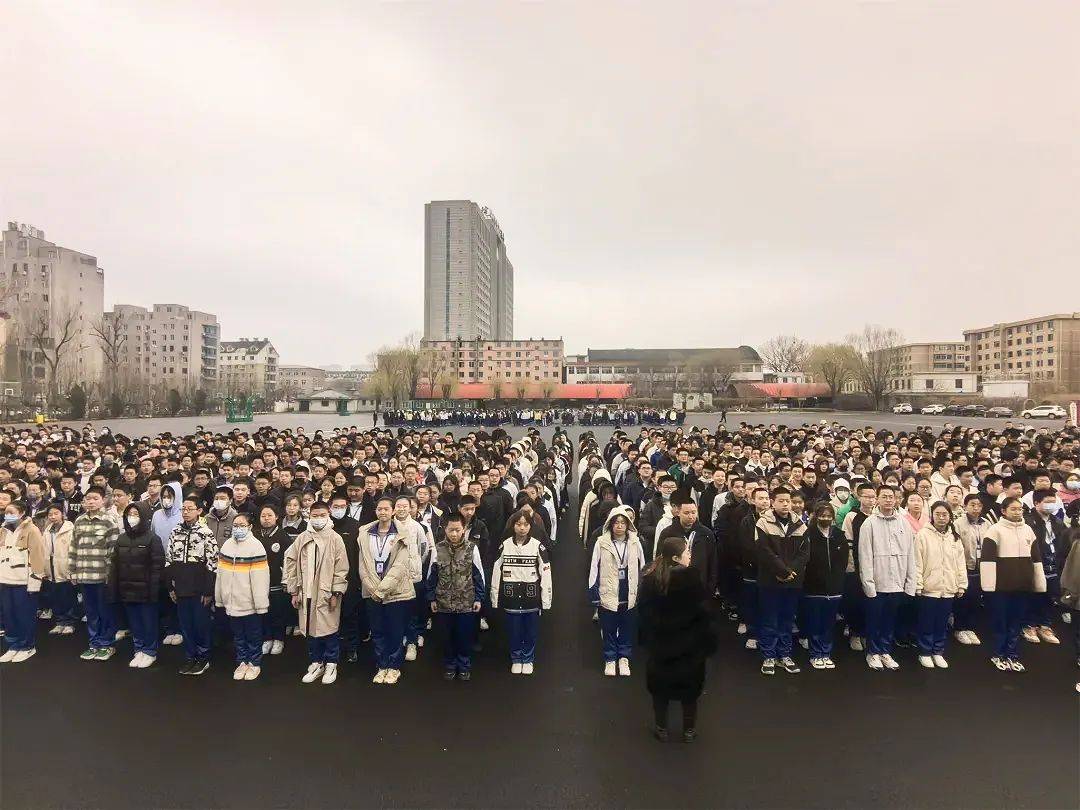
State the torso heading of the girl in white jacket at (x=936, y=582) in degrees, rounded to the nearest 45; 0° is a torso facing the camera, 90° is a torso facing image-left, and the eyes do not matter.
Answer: approximately 0°

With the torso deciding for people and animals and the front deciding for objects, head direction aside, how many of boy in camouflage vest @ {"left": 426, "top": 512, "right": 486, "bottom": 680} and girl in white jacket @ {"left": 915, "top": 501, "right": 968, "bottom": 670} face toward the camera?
2

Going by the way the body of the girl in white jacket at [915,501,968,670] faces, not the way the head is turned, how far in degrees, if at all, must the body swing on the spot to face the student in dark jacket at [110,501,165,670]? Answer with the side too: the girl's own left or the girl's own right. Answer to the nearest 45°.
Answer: approximately 45° to the girl's own right

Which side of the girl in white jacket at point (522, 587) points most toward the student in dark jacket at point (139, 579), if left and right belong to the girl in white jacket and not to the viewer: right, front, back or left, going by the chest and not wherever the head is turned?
right

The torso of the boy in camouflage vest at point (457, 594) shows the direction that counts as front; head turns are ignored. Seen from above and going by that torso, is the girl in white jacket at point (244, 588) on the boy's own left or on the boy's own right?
on the boy's own right

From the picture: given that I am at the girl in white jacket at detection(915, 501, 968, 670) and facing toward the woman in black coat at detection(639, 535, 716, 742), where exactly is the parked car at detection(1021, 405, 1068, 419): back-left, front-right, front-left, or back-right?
back-right

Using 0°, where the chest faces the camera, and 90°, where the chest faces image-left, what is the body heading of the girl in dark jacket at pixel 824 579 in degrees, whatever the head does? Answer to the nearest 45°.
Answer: approximately 0°

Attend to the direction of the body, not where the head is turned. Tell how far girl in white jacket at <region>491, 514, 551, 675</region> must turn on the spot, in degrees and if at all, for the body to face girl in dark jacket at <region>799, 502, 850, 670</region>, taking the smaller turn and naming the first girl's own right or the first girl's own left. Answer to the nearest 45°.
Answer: approximately 90° to the first girl's own left
